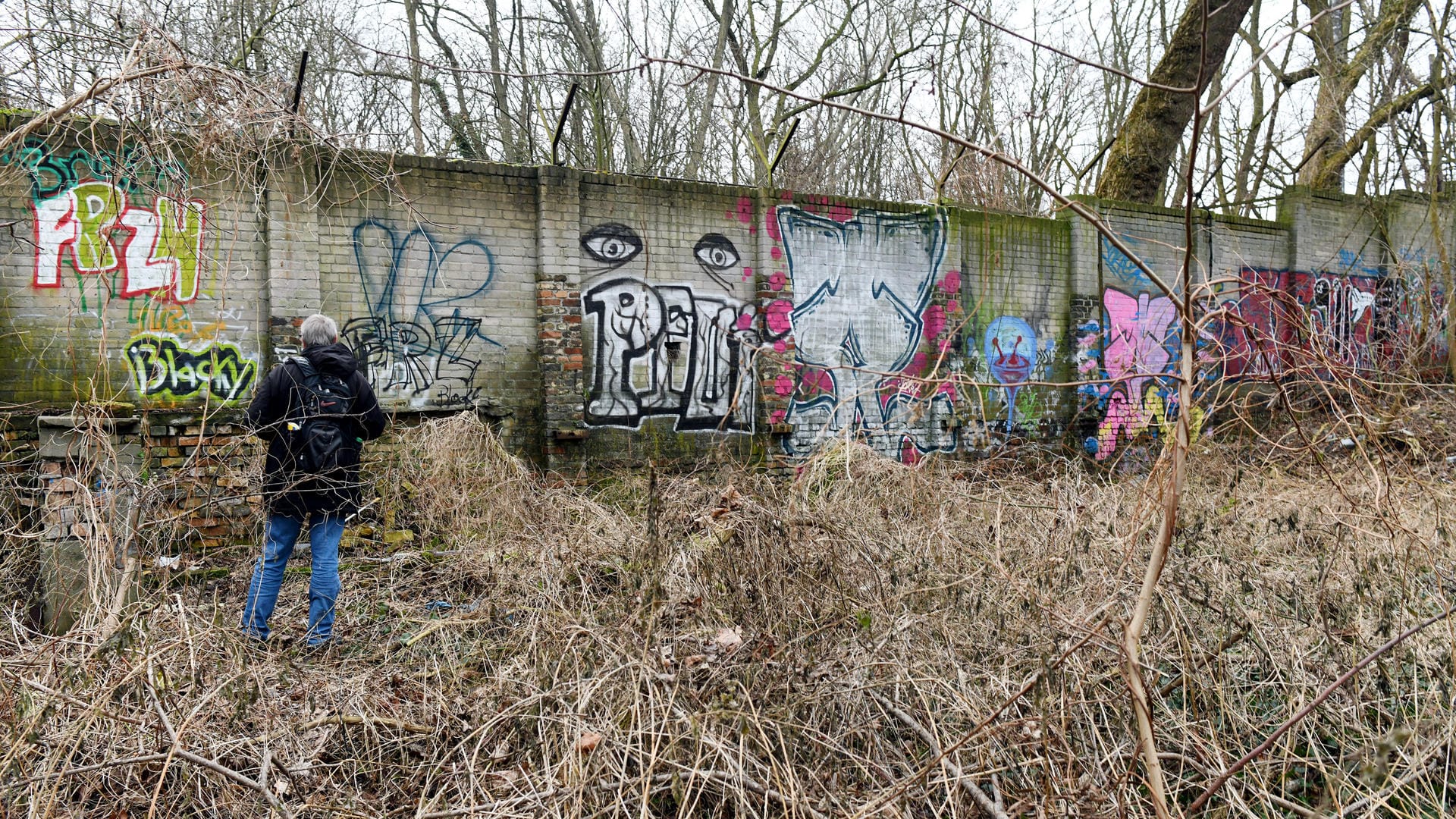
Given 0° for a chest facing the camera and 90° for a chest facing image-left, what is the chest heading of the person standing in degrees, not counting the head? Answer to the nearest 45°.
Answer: approximately 180°

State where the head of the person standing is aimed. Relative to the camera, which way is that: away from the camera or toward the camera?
away from the camera
